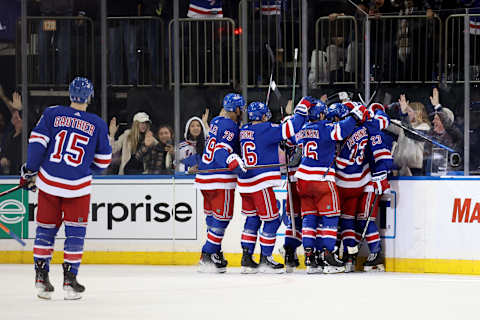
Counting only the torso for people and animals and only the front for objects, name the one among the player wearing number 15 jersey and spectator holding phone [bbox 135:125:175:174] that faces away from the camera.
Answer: the player wearing number 15 jersey

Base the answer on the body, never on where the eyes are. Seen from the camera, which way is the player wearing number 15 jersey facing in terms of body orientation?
away from the camera

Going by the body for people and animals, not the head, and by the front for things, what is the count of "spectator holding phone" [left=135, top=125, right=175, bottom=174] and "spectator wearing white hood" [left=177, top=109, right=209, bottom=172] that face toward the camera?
2

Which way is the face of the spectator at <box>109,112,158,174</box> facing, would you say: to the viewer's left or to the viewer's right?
to the viewer's right

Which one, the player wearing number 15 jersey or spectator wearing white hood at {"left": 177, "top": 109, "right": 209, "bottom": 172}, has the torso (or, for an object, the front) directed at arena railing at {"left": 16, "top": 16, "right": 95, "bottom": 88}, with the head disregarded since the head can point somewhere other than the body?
the player wearing number 15 jersey

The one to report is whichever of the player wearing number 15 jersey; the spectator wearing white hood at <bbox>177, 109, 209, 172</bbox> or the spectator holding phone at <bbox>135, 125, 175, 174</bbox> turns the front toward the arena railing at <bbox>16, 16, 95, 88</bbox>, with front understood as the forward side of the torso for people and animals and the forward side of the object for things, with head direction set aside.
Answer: the player wearing number 15 jersey

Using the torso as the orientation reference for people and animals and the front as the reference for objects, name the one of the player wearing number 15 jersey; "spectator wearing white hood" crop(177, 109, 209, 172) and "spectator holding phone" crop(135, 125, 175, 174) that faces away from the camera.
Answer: the player wearing number 15 jersey

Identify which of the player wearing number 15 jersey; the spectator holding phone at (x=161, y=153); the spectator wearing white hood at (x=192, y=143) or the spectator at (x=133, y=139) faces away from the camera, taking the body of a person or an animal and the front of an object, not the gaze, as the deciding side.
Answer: the player wearing number 15 jersey

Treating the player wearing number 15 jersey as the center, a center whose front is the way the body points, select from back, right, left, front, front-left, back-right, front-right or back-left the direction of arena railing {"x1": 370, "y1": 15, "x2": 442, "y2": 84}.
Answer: front-right

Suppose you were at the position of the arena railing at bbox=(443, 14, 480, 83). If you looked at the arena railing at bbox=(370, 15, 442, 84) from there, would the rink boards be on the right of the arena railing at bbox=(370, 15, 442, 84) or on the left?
left

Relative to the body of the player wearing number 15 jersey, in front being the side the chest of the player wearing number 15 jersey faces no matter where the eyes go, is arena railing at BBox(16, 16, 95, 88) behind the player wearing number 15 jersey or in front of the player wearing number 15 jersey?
in front

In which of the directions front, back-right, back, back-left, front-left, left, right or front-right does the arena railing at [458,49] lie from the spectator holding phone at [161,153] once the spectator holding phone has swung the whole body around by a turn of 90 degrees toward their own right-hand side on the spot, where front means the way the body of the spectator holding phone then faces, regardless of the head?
back
